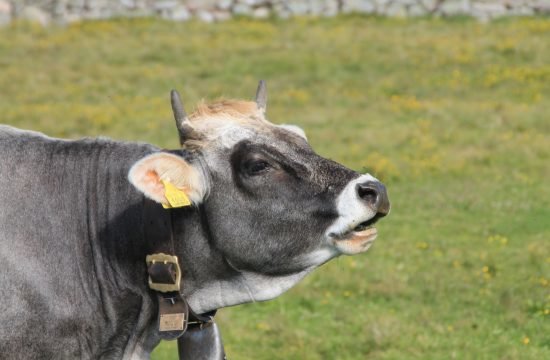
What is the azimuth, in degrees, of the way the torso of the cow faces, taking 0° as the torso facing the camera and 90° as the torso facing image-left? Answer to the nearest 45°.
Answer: approximately 270°
